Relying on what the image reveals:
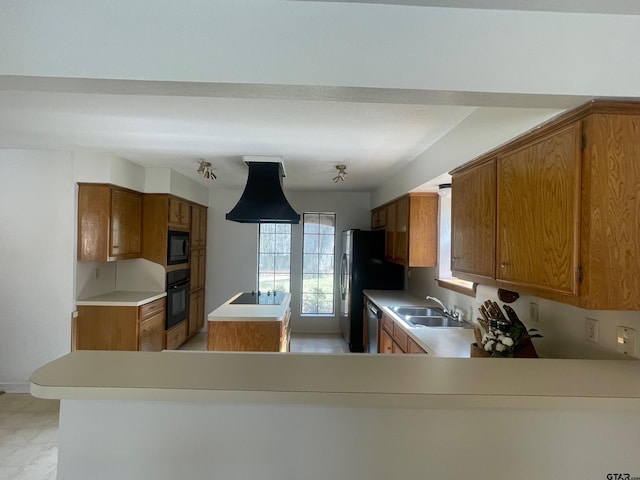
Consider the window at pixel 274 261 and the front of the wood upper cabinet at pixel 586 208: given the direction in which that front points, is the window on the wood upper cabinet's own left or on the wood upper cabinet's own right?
on the wood upper cabinet's own right

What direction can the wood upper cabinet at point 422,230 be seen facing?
to the viewer's left

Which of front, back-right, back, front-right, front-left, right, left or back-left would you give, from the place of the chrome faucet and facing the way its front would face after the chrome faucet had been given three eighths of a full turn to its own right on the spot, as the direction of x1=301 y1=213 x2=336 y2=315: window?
left

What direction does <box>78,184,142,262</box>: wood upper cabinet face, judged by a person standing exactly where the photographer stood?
facing the viewer and to the right of the viewer

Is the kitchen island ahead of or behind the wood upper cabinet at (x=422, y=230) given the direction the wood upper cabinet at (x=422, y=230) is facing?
ahead

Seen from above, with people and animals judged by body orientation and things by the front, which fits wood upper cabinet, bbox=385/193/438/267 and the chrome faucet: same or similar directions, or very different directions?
same or similar directions

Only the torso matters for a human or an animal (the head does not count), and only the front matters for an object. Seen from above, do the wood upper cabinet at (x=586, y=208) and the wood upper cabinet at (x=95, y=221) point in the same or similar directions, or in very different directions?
very different directions

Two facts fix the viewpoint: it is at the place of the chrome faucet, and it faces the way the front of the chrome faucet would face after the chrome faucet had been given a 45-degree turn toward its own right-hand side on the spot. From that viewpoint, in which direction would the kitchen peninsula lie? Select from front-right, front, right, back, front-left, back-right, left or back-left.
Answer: back-left

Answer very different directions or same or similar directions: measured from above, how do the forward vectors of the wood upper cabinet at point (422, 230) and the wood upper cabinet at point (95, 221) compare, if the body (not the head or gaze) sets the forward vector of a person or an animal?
very different directions

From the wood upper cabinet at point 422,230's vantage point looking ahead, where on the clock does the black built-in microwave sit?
The black built-in microwave is roughly at 12 o'clock from the wood upper cabinet.

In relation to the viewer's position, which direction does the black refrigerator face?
facing to the left of the viewer

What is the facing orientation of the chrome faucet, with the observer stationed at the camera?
facing to the left of the viewer

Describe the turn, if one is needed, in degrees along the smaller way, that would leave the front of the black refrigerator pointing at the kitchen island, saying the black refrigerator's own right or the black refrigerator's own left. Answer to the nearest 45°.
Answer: approximately 45° to the black refrigerator's own left

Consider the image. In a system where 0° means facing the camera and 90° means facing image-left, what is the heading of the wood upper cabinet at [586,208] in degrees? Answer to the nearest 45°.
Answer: approximately 45°

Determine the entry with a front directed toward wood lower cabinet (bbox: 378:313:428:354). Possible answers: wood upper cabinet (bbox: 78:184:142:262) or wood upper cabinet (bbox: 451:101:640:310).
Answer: wood upper cabinet (bbox: 78:184:142:262)
